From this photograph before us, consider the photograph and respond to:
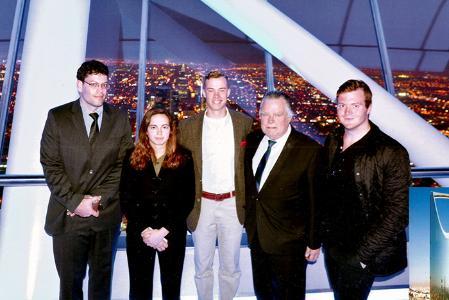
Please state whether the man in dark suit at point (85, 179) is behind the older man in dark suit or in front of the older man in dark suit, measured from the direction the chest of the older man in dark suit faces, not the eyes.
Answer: in front

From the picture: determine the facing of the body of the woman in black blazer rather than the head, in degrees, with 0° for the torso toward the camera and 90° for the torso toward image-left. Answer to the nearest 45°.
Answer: approximately 0°

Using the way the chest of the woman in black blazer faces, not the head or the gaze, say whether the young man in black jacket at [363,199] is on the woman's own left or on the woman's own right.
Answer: on the woman's own left

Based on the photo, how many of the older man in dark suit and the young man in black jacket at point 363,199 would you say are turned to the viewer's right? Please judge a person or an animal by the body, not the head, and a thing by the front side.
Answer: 0

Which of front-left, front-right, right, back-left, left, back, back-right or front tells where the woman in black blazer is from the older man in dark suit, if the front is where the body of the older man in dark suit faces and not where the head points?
front-right

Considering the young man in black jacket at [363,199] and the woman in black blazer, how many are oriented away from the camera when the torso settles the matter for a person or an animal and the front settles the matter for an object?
0

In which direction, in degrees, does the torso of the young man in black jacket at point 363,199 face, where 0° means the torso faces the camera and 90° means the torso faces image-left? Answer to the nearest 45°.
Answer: approximately 45°
